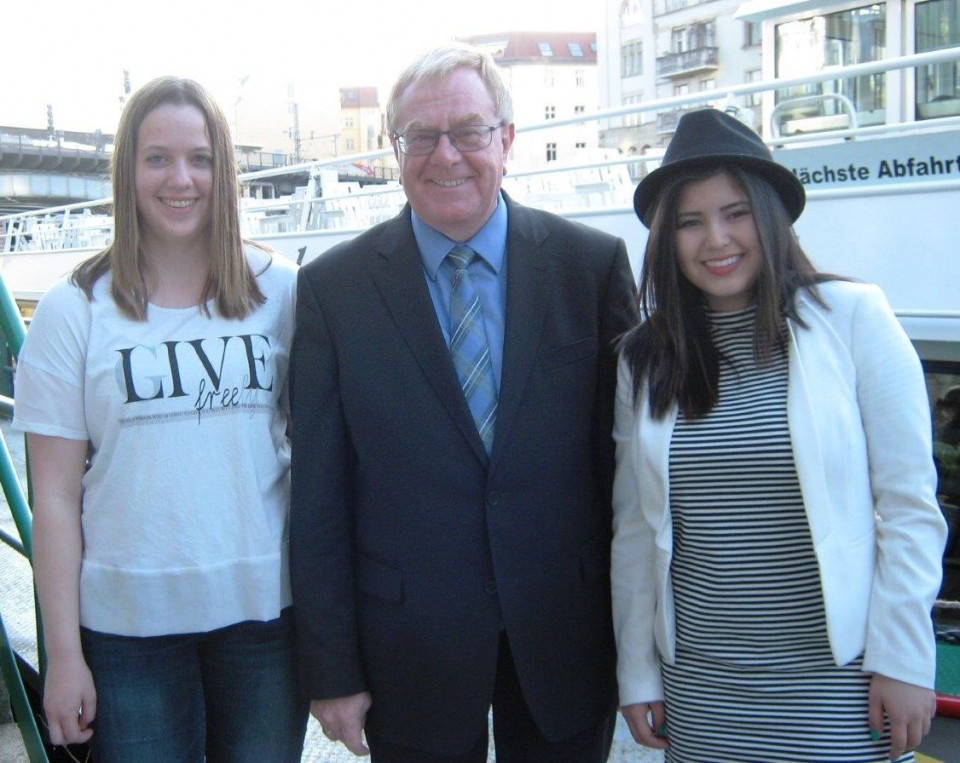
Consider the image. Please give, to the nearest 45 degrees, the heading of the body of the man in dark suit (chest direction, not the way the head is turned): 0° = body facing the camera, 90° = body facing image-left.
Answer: approximately 0°

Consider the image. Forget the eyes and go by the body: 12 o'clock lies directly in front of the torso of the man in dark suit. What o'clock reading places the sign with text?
The sign with text is roughly at 7 o'clock from the man in dark suit.

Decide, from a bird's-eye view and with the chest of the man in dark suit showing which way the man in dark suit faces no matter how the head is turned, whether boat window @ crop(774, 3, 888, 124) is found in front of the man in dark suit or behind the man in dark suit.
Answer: behind
